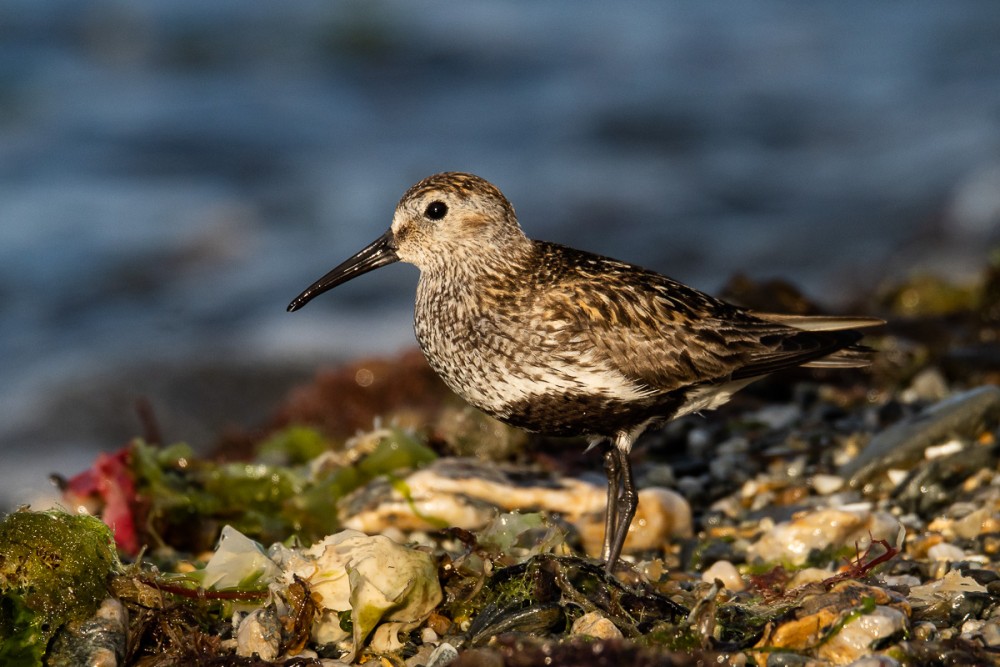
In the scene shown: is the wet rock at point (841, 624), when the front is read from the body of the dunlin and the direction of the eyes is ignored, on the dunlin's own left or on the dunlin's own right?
on the dunlin's own left

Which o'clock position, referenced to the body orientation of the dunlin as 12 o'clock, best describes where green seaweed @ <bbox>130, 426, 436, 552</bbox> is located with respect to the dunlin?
The green seaweed is roughly at 1 o'clock from the dunlin.

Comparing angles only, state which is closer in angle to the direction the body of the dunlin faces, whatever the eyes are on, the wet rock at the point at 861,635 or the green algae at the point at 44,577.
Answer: the green algae

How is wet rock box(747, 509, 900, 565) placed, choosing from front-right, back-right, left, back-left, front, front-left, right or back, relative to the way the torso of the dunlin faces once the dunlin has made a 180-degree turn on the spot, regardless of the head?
front

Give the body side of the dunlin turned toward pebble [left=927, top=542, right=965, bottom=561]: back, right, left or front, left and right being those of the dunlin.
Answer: back

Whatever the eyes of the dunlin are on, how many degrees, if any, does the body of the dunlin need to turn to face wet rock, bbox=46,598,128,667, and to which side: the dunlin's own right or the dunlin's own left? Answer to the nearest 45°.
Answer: approximately 45° to the dunlin's own left

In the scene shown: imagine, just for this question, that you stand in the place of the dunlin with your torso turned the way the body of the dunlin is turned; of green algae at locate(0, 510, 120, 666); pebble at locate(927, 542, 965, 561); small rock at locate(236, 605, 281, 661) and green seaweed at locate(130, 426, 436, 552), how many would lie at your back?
1

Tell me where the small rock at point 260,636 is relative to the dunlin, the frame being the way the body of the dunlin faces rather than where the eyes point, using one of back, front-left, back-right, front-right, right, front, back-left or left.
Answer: front-left

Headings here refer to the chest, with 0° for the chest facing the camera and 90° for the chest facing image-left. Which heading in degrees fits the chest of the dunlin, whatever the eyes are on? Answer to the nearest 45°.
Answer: approximately 90°

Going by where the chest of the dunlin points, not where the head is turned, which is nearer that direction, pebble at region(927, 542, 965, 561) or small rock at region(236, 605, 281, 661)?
the small rock

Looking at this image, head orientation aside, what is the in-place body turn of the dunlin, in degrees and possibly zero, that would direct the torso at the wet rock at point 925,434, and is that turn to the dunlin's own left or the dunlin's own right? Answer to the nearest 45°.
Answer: approximately 135° to the dunlin's own right

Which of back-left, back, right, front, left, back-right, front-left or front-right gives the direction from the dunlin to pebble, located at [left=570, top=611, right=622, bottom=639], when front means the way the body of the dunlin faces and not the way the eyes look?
left

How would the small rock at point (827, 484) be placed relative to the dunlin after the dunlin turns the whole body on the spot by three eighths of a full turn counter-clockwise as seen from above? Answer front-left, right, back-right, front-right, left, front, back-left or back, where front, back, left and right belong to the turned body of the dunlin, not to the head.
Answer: left
